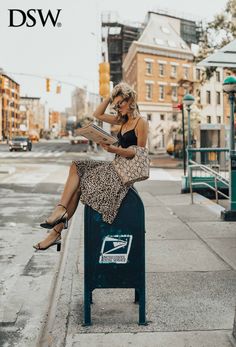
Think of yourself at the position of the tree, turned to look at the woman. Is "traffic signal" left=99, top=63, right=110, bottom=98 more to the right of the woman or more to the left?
right
